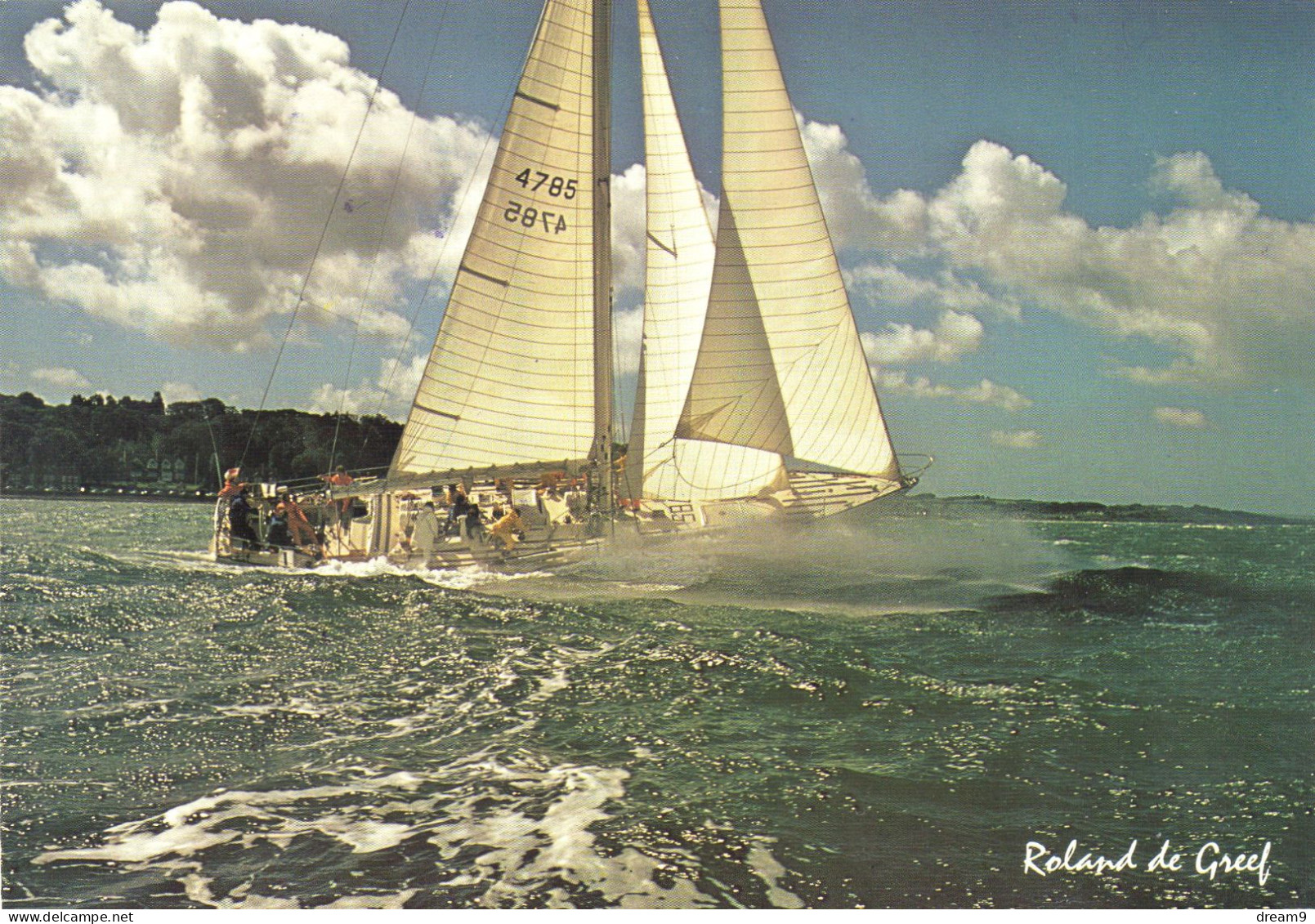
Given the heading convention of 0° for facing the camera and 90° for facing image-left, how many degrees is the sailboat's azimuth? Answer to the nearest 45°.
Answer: approximately 270°
